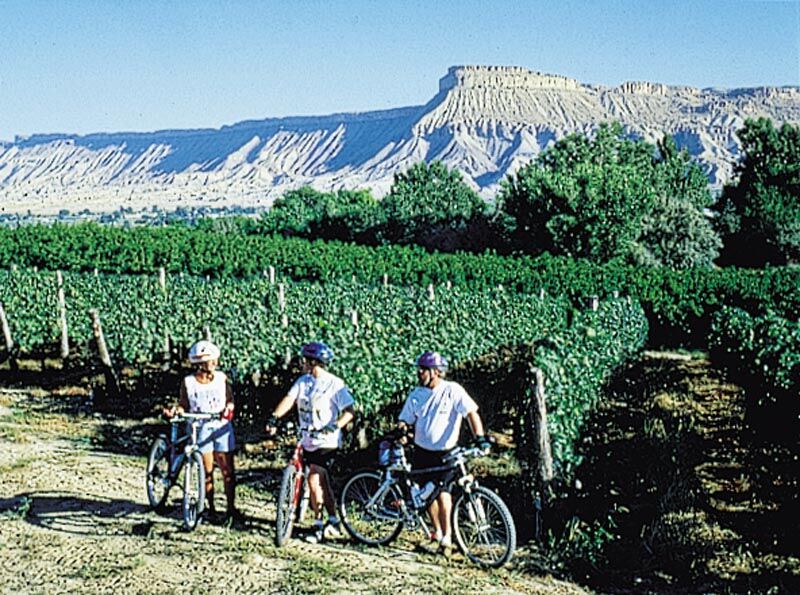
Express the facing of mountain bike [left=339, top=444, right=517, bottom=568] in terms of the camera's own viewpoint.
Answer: facing the viewer and to the right of the viewer

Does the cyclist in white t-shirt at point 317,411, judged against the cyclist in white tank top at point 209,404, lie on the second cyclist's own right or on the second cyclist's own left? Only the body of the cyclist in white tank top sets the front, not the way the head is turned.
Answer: on the second cyclist's own left

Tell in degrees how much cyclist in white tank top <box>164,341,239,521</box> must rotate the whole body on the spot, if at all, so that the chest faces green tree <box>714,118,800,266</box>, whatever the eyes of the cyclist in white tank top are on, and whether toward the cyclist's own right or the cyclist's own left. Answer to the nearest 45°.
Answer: approximately 135° to the cyclist's own left

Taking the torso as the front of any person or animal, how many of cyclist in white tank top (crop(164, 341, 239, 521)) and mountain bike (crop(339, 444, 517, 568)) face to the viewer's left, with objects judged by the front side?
0

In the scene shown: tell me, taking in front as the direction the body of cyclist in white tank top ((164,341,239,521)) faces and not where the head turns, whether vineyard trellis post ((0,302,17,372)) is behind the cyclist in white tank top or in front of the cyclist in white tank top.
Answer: behind

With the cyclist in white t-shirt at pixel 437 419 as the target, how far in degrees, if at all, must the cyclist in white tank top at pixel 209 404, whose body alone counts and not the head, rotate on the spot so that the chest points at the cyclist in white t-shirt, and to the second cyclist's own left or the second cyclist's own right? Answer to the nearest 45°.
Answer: approximately 45° to the second cyclist's own left

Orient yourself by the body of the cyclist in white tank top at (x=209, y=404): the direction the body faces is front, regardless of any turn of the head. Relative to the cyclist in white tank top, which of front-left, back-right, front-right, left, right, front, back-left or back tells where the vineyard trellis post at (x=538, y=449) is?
left

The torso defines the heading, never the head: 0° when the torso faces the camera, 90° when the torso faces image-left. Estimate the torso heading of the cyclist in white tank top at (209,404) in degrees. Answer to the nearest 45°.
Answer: approximately 0°

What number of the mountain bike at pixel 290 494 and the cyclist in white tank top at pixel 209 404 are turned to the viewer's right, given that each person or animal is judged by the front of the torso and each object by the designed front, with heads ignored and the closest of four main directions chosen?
0

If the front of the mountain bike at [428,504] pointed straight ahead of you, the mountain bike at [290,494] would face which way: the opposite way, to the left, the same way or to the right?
to the right

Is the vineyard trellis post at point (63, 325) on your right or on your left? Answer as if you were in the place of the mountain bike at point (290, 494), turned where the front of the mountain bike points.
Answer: on your right
